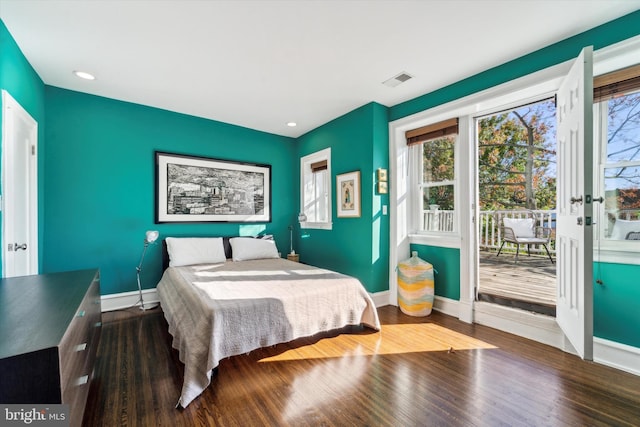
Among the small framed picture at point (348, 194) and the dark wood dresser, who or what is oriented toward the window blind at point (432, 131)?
the dark wood dresser

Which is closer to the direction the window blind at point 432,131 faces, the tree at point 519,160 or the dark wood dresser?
the dark wood dresser

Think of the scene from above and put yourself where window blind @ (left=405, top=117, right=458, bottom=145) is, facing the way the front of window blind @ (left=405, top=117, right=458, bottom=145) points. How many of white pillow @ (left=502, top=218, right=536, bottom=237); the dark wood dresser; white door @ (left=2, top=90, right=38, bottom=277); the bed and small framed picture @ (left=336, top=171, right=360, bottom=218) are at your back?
1

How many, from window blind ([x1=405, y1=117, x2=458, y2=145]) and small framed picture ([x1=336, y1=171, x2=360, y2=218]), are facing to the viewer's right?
0

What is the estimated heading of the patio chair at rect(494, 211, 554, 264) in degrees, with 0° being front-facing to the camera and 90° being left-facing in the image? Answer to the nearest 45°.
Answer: approximately 315°

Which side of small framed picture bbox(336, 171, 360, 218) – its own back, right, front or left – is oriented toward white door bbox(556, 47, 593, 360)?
left

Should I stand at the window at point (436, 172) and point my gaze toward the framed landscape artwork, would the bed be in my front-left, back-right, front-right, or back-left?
front-left

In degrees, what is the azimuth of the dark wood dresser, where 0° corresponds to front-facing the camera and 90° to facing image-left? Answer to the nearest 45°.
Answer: approximately 270°

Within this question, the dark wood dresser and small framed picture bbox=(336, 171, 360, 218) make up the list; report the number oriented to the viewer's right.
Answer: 1

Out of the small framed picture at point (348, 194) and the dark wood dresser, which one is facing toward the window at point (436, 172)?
the dark wood dresser

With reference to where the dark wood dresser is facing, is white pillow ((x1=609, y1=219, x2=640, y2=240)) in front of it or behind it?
in front

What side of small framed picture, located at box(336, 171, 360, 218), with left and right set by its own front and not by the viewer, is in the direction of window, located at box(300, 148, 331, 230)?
right

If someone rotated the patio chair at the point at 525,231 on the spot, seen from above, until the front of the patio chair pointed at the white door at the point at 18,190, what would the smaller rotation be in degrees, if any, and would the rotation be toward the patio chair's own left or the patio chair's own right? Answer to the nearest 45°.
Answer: approximately 90° to the patio chair's own right

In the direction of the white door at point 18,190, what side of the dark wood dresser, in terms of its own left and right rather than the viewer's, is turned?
left

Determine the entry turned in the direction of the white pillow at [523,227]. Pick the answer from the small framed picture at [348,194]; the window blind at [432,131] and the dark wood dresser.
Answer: the dark wood dresser
